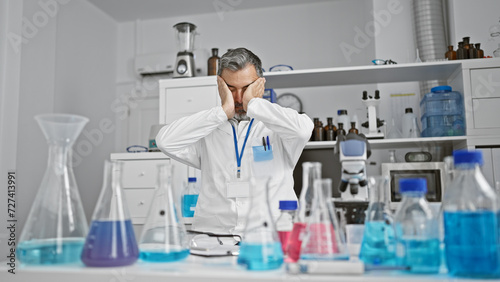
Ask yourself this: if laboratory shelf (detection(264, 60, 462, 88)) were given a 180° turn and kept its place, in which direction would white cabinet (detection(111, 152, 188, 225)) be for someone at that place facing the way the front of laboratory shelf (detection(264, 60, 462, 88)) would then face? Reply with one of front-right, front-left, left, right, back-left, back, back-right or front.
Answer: left

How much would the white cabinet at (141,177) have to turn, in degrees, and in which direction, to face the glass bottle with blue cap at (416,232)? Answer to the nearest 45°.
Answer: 0° — it already faces it

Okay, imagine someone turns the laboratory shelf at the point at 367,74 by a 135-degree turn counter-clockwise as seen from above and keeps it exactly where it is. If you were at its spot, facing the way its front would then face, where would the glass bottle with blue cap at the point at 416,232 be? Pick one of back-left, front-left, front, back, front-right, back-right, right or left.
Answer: back-right

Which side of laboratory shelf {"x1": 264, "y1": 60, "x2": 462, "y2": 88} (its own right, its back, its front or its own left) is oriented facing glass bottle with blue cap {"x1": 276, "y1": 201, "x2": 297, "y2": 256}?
front

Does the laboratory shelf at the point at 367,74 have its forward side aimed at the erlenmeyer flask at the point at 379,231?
yes

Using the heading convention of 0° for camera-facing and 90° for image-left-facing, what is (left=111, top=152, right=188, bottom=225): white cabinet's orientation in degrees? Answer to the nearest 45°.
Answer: approximately 0°

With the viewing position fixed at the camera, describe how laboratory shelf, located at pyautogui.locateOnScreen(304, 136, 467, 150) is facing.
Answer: facing the viewer

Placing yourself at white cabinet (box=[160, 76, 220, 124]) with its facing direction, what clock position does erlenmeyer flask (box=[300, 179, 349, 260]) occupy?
The erlenmeyer flask is roughly at 12 o'clock from the white cabinet.

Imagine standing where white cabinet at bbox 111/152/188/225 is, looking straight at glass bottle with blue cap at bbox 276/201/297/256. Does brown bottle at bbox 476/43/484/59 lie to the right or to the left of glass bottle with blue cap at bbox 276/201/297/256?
left

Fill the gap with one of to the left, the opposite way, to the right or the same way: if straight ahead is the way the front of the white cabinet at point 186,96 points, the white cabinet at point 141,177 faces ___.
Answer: the same way

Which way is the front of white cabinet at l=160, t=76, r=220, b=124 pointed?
toward the camera

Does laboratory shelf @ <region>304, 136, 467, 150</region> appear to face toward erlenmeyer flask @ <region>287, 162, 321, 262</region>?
yes
